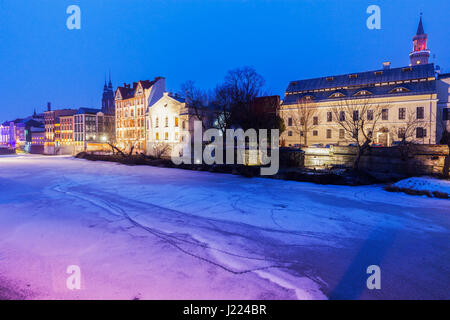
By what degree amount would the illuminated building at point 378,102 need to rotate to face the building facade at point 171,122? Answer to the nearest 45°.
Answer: approximately 45° to its right

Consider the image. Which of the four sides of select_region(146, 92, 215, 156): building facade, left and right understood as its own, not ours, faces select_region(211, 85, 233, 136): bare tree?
left

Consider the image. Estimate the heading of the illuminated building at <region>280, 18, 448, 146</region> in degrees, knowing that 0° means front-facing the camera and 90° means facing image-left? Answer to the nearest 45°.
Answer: approximately 45°

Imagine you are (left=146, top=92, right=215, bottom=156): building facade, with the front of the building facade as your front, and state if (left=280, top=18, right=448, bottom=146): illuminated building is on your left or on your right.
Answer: on your left
